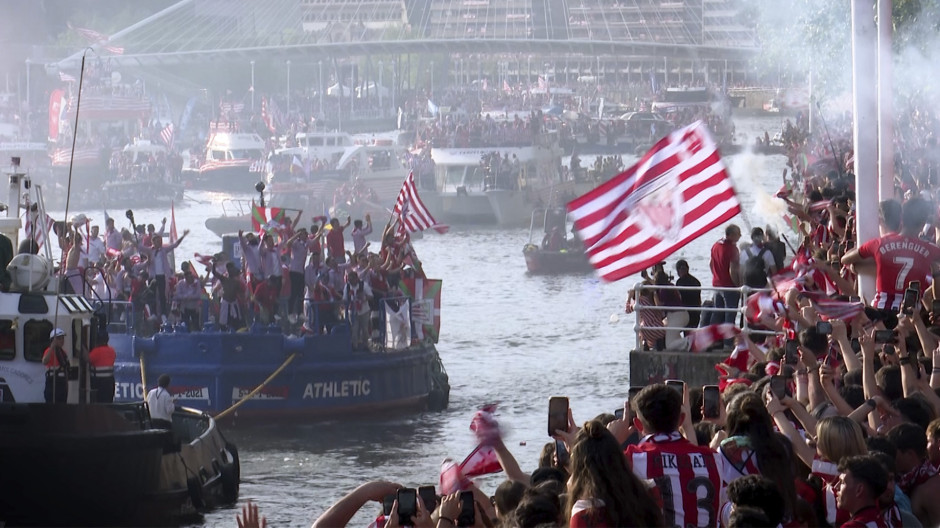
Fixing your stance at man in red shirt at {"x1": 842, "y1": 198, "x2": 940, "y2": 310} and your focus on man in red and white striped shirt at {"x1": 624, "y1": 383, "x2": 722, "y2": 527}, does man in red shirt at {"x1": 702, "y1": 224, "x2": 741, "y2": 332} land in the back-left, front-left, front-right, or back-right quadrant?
back-right

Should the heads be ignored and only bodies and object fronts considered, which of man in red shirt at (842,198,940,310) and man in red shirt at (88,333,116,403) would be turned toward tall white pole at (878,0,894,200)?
man in red shirt at (842,198,940,310)

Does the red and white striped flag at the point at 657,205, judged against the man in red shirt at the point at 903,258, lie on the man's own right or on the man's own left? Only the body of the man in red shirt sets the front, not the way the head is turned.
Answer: on the man's own left

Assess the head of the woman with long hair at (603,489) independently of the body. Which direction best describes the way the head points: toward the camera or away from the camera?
away from the camera

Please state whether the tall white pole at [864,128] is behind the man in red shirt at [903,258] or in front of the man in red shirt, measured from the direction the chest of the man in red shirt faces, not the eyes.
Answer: in front

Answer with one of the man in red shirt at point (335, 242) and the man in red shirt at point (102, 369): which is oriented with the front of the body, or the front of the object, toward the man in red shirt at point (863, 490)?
the man in red shirt at point (335, 242)

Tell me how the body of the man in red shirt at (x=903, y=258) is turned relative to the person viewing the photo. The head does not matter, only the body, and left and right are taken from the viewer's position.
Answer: facing away from the viewer

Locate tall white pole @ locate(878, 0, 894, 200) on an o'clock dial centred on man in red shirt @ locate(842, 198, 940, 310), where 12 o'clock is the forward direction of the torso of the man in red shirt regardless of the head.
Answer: The tall white pole is roughly at 12 o'clock from the man in red shirt.

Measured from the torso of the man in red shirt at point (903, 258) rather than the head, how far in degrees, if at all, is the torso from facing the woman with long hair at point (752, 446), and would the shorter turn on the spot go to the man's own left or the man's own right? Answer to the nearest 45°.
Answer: approximately 180°

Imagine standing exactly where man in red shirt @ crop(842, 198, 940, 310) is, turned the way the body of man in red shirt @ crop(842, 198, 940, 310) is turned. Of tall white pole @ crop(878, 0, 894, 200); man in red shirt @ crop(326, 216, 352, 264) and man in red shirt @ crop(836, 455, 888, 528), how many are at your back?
1

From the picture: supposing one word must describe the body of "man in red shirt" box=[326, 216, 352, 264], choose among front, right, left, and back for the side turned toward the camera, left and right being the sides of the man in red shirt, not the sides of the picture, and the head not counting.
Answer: front

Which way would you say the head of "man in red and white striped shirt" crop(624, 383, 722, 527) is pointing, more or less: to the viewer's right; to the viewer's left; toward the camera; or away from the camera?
away from the camera
